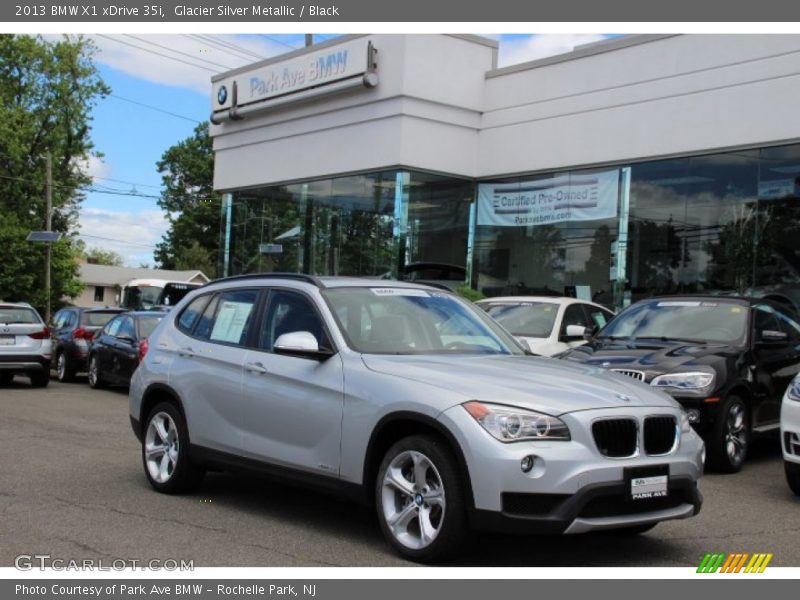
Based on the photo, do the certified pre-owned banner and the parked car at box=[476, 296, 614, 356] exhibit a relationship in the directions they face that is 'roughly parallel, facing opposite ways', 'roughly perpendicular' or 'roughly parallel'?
roughly parallel

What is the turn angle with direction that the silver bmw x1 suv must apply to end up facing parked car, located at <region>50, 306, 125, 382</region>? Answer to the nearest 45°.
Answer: approximately 180°

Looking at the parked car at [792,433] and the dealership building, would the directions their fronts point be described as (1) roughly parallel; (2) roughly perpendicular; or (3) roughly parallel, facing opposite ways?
roughly parallel

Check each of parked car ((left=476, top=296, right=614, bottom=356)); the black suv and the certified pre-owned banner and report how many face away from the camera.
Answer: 0

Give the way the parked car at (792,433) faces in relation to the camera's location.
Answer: facing the viewer and to the left of the viewer

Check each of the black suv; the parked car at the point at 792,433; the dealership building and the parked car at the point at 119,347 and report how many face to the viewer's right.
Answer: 0

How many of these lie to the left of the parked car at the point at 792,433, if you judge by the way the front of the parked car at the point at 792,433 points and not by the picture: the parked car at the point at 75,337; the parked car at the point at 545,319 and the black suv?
0

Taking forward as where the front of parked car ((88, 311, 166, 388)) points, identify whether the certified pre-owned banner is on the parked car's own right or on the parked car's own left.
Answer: on the parked car's own right

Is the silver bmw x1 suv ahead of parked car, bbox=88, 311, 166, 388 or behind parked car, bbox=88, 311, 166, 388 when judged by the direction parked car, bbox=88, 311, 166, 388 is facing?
behind

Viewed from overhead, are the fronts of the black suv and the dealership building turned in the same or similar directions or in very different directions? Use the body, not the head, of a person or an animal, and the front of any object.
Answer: same or similar directions

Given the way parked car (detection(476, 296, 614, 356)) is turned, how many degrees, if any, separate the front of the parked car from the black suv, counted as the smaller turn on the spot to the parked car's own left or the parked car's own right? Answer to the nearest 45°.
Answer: approximately 90° to the parked car's own left

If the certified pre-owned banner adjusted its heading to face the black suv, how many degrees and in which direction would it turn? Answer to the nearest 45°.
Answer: approximately 45° to its left

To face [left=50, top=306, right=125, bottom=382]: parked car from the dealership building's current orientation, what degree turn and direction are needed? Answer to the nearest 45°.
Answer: approximately 45° to its right

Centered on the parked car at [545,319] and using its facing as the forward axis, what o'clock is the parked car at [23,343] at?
the parked car at [23,343] is roughly at 2 o'clock from the parked car at [545,319].

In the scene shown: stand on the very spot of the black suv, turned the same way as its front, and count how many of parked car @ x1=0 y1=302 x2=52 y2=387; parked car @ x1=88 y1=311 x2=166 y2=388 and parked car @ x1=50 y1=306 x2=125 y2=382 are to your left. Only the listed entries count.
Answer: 0

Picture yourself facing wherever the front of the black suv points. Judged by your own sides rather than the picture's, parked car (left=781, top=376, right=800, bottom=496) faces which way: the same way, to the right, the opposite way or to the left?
the same way
